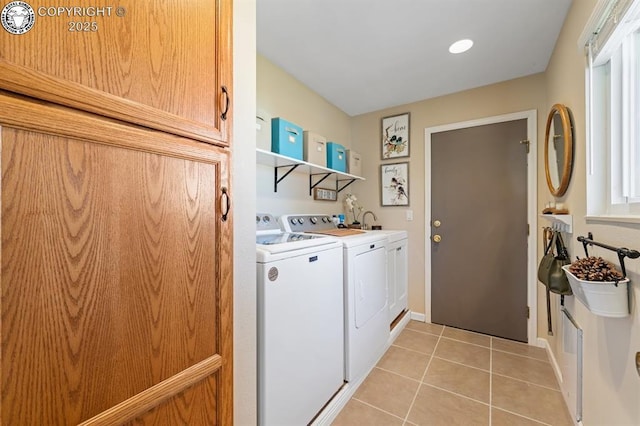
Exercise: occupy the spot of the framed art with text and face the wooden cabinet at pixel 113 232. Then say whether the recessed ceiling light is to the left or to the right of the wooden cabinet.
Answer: left

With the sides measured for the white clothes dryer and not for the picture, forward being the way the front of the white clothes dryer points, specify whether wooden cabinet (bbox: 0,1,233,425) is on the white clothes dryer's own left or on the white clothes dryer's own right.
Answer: on the white clothes dryer's own right

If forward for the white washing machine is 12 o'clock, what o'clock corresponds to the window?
The window is roughly at 11 o'clock from the white washing machine.

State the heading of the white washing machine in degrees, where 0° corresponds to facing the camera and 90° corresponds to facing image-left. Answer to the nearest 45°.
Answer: approximately 315°

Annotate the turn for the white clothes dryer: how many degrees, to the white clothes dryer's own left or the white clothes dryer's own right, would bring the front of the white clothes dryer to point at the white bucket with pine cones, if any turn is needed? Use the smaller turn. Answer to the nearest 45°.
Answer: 0° — it already faces it

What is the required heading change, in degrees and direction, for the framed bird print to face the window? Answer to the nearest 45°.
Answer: approximately 45° to its left

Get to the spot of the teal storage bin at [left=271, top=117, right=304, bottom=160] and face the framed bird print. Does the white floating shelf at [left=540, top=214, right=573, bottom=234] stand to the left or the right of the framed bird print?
right

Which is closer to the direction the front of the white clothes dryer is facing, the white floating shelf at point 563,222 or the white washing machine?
the white floating shelf
